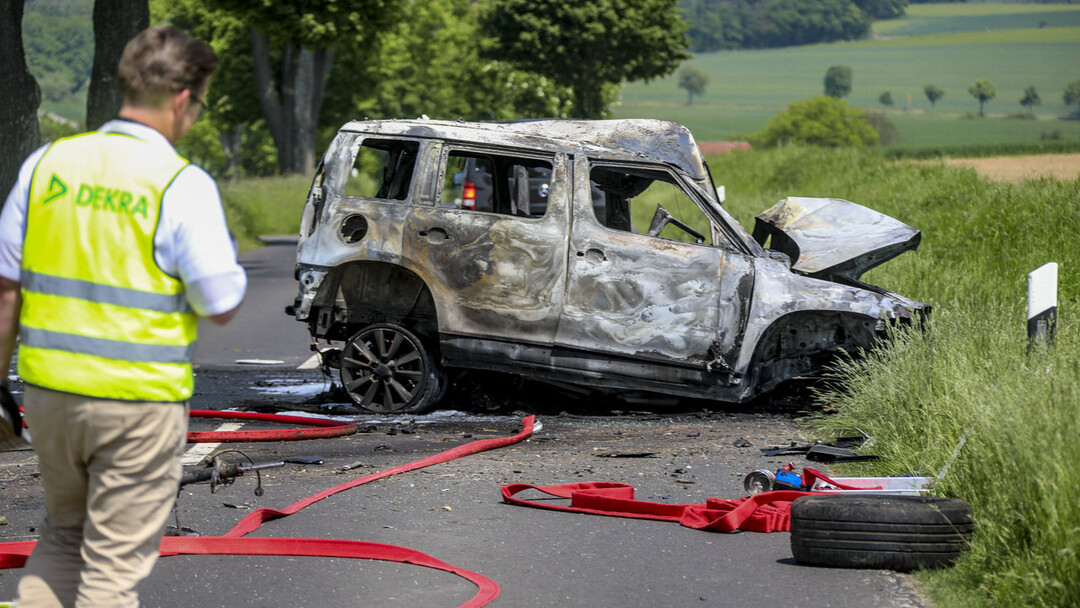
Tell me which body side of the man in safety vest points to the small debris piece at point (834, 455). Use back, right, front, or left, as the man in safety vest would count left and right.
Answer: front

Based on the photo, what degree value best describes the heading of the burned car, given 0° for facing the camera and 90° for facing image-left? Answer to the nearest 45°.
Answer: approximately 270°

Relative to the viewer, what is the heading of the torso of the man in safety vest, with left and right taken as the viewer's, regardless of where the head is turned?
facing away from the viewer and to the right of the viewer

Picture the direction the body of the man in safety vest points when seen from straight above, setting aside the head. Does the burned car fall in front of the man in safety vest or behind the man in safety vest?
in front

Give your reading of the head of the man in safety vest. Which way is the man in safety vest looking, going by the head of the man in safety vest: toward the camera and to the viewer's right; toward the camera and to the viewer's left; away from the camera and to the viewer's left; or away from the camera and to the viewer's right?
away from the camera and to the viewer's right

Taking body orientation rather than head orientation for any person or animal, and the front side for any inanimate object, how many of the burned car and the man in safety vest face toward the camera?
0

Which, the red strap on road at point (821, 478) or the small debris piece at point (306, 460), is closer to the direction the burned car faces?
the red strap on road

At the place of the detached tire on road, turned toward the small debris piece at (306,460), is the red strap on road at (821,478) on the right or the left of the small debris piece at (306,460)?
right

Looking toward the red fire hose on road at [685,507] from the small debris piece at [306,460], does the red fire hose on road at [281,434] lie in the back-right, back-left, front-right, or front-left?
back-left
